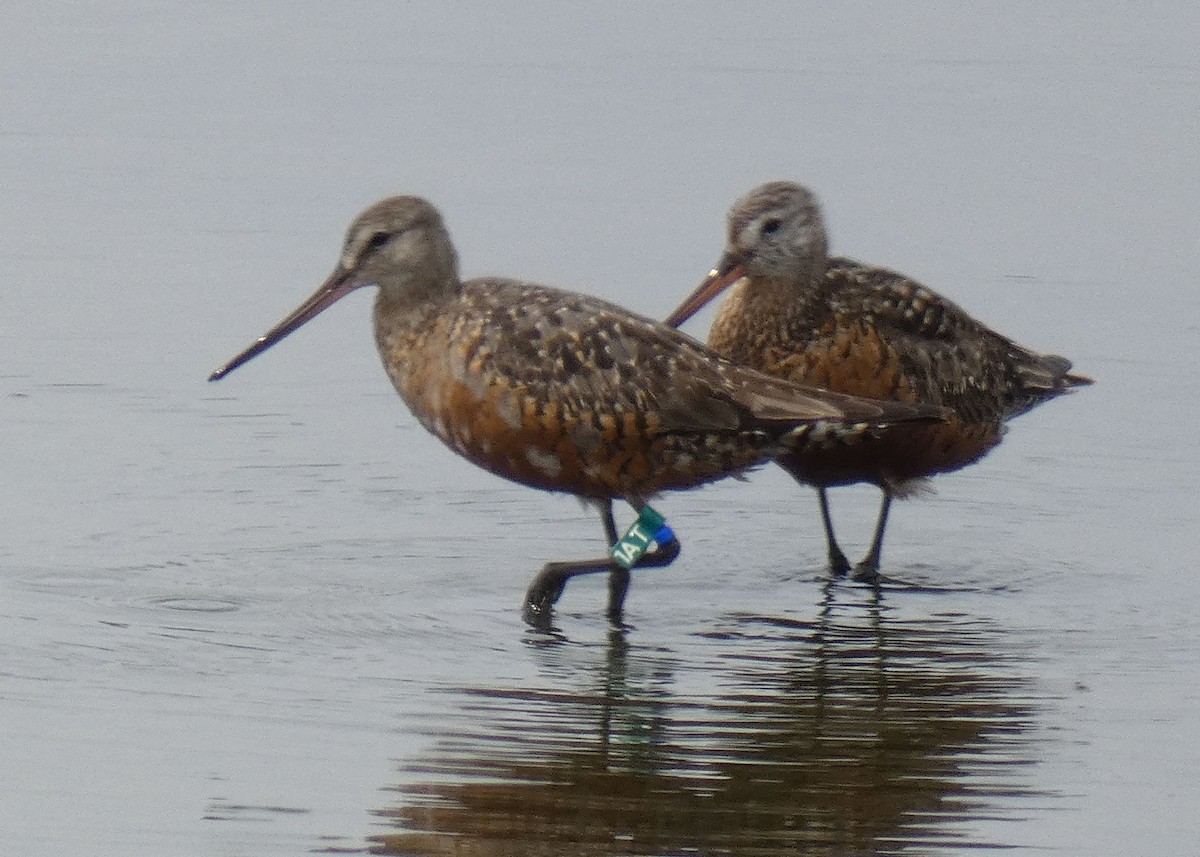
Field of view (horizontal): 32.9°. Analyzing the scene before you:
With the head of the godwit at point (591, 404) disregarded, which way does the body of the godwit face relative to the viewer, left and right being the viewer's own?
facing to the left of the viewer

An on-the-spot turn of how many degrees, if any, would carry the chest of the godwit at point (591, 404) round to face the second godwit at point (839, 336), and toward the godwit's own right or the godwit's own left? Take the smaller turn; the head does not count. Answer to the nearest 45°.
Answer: approximately 135° to the godwit's own right
